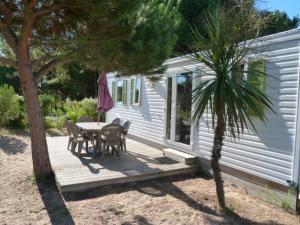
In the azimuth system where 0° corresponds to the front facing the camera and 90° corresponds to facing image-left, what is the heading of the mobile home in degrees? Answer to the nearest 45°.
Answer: approximately 45°

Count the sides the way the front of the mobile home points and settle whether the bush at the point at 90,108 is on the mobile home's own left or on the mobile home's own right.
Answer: on the mobile home's own right

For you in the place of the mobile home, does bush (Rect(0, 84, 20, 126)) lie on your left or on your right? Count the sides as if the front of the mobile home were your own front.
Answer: on your right

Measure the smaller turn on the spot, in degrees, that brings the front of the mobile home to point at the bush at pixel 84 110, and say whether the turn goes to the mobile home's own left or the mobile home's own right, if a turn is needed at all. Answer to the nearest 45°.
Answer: approximately 90° to the mobile home's own right

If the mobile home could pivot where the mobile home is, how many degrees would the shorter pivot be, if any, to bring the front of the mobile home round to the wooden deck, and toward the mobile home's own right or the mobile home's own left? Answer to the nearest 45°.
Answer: approximately 45° to the mobile home's own right

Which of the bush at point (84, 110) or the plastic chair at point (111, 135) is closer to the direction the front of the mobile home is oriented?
the plastic chair
